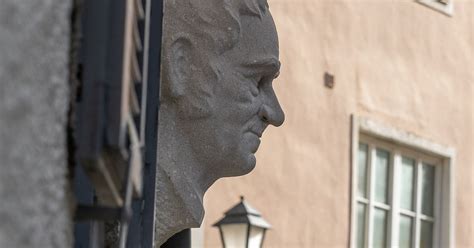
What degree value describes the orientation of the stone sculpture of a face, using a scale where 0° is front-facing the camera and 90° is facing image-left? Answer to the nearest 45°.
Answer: approximately 270°

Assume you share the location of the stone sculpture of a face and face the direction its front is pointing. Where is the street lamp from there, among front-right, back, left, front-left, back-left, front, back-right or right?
left

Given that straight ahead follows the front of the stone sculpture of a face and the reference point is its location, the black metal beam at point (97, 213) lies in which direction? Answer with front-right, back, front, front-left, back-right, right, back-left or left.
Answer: right
